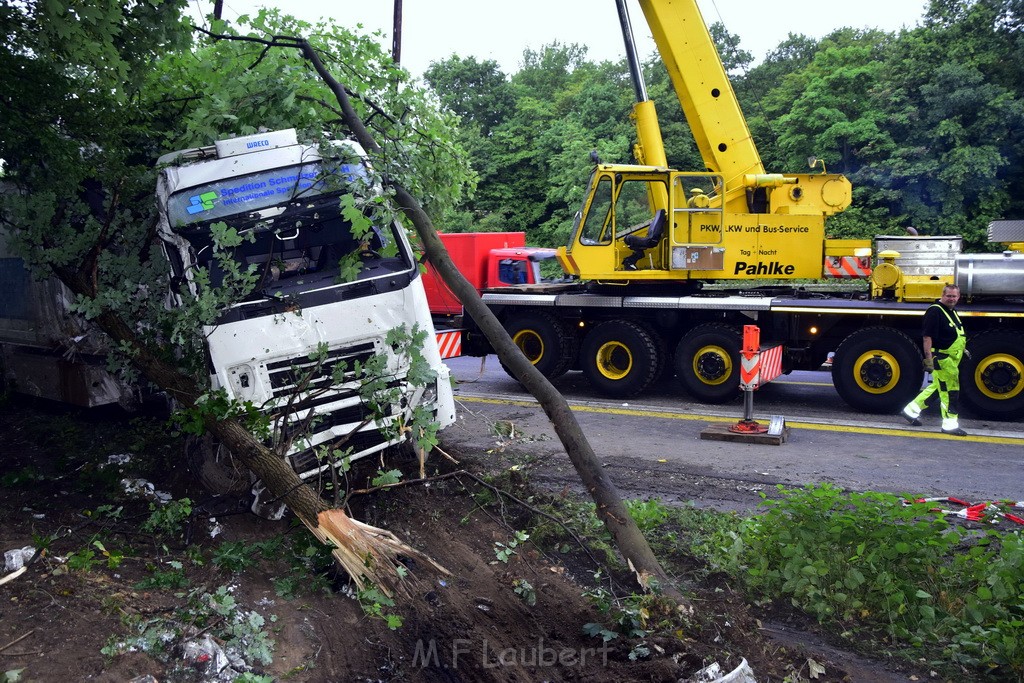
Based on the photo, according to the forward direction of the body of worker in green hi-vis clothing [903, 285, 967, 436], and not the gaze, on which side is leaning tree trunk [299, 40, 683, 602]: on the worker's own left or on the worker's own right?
on the worker's own right

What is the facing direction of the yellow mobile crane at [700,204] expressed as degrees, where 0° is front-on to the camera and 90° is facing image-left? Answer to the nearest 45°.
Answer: approximately 90°

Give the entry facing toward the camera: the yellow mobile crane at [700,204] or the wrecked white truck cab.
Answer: the wrecked white truck cab

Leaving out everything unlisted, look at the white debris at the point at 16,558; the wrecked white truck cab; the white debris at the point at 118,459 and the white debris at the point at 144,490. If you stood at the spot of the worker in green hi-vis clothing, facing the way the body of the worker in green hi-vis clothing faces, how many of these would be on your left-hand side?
0

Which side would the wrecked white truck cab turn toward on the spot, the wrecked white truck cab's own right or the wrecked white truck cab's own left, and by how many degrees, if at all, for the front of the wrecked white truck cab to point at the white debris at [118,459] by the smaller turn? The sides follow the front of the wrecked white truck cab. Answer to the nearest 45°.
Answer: approximately 135° to the wrecked white truck cab's own right

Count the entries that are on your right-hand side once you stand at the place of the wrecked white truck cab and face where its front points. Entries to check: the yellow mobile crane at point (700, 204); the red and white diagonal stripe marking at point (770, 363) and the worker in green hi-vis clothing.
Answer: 0

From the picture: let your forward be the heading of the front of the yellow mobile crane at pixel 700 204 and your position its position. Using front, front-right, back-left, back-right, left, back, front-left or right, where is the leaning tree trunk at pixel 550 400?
left

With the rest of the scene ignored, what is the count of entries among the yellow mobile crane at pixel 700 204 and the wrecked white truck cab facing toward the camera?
1

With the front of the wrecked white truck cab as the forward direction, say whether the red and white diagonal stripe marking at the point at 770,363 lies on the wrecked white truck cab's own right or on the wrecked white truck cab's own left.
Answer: on the wrecked white truck cab's own left

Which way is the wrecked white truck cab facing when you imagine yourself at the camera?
facing the viewer
